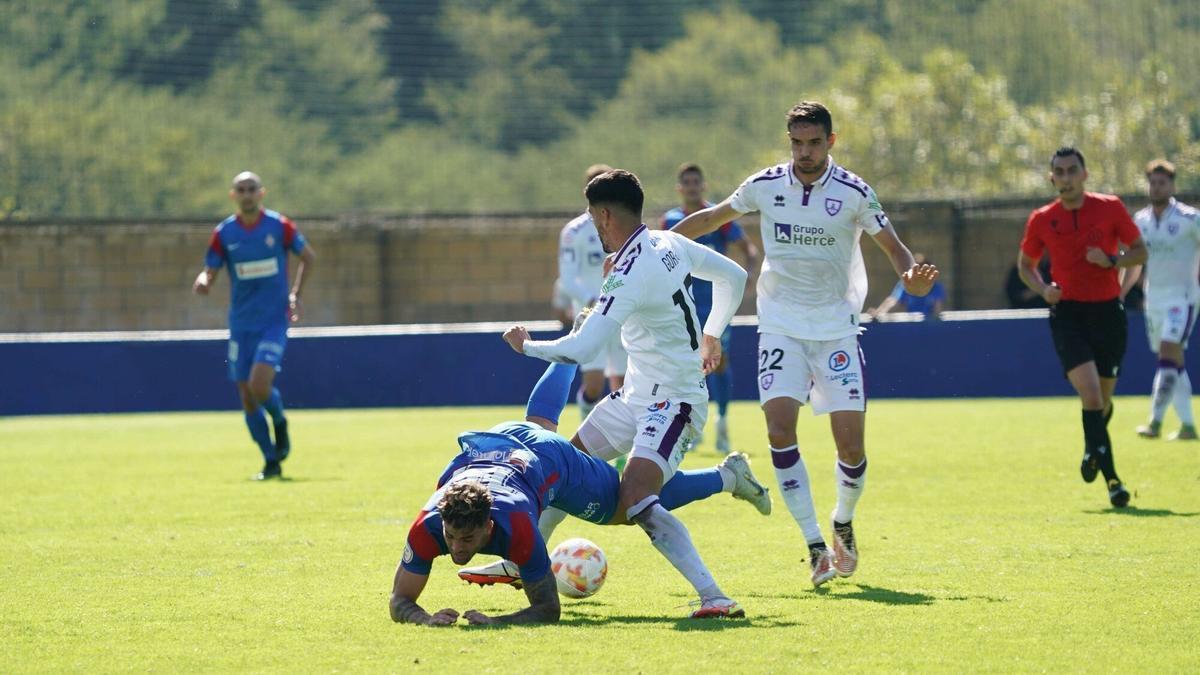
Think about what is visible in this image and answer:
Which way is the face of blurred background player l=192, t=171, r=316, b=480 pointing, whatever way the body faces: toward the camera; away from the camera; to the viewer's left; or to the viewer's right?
toward the camera

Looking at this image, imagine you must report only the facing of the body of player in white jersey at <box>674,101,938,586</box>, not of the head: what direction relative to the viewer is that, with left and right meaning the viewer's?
facing the viewer

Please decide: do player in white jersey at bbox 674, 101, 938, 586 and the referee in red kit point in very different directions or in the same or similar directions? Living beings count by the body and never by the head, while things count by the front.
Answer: same or similar directions

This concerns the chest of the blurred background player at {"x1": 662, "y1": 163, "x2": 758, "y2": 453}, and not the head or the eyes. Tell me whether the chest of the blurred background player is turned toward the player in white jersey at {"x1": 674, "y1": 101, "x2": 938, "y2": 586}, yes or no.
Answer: yes

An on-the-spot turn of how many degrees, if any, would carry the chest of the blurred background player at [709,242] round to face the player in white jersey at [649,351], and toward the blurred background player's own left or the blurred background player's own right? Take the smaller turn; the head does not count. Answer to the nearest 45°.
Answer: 0° — they already face them

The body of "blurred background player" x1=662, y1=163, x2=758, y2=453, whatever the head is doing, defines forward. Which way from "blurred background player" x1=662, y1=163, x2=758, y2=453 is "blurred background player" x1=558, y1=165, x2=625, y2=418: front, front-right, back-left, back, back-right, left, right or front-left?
right

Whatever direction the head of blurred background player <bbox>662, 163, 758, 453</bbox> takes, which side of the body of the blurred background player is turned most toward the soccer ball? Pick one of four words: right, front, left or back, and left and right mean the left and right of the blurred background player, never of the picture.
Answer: front

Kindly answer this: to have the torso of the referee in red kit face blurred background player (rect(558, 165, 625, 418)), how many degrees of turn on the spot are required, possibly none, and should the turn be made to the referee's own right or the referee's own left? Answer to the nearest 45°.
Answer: approximately 135° to the referee's own right

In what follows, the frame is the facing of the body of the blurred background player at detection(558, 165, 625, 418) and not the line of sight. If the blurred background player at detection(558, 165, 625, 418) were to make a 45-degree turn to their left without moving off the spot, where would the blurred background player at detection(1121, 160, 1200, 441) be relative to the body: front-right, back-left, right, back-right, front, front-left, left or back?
front-left

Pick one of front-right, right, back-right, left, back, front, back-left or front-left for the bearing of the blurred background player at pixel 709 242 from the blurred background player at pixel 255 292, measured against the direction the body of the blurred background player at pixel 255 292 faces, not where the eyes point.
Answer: left

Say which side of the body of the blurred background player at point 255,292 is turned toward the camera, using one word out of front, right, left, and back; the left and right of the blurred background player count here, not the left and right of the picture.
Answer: front

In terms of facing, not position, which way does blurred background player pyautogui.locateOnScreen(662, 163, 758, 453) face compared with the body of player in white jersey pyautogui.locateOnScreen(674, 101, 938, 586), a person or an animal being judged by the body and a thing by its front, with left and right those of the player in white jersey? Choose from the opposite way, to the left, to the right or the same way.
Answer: the same way

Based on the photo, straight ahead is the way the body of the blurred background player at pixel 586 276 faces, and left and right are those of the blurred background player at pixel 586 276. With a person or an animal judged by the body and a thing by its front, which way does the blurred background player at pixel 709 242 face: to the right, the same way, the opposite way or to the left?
the same way

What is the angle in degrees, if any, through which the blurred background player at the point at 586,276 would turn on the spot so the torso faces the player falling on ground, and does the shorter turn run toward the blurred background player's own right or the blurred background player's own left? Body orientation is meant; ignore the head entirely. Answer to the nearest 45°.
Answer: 0° — they already face them

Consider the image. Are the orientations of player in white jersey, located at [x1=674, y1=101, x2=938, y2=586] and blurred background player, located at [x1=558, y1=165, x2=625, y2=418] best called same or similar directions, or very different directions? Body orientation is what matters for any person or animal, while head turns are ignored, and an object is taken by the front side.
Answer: same or similar directions

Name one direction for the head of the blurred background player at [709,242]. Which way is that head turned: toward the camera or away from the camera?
toward the camera

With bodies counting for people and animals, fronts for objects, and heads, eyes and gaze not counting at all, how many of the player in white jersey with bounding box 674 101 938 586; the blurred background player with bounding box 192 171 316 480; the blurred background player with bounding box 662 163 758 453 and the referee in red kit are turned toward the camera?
4
